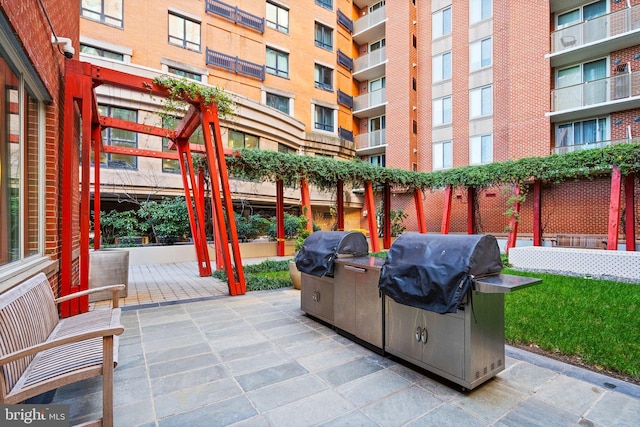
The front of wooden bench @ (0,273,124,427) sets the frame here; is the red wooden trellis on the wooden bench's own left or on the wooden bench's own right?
on the wooden bench's own left

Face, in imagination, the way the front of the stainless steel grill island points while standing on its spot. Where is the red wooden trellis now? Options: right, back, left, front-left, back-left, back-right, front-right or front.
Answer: front-right

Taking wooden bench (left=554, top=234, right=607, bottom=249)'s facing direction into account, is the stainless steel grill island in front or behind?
in front

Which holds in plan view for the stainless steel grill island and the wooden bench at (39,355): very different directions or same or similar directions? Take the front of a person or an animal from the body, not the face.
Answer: very different directions

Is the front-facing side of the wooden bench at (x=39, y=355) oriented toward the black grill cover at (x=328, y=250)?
yes

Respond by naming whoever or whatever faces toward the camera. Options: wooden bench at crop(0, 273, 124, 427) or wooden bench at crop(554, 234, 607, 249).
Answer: wooden bench at crop(554, 234, 607, 249)

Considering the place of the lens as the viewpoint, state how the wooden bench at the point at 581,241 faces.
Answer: facing the viewer

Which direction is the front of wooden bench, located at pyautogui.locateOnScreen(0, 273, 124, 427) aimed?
to the viewer's right

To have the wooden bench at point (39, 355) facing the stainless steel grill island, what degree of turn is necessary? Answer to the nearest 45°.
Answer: approximately 45° to its right

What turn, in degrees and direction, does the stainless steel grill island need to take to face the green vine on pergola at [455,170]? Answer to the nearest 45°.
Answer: approximately 135° to its right

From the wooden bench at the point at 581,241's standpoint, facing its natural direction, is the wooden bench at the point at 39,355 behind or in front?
in front

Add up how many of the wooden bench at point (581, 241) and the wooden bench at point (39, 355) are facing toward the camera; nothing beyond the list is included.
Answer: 1

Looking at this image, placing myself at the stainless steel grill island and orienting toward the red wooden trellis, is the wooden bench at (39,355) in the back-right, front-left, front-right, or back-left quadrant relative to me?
front-left

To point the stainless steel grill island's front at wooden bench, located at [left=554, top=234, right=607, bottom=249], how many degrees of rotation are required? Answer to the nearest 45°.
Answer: approximately 180°

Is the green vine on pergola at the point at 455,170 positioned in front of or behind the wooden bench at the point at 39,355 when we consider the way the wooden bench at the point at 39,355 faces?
in front
